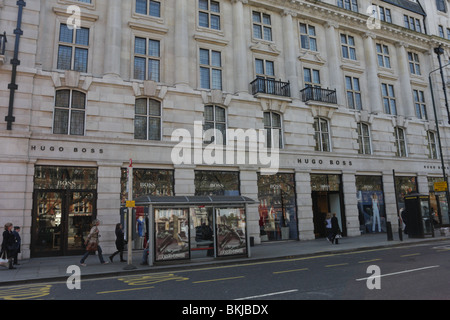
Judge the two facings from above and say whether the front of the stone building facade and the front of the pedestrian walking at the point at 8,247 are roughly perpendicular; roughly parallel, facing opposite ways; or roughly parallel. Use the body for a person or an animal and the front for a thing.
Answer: roughly perpendicular
